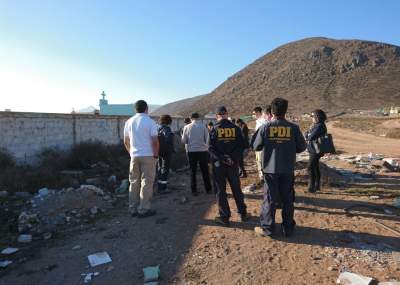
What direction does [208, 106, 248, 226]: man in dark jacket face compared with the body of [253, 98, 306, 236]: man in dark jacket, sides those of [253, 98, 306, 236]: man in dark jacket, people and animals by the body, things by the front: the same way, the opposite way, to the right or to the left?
the same way

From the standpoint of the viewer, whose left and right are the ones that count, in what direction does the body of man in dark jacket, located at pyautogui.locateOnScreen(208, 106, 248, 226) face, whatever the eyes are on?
facing away from the viewer

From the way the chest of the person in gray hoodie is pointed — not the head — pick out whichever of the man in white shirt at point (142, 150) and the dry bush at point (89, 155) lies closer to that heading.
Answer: the dry bush

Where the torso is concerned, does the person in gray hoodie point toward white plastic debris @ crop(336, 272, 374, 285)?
no

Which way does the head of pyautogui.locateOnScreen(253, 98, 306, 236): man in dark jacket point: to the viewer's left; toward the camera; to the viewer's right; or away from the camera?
away from the camera

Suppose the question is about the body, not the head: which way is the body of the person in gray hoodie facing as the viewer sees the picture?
away from the camera

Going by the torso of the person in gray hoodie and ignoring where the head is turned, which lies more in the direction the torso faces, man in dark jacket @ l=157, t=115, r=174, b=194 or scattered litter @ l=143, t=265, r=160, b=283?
the man in dark jacket

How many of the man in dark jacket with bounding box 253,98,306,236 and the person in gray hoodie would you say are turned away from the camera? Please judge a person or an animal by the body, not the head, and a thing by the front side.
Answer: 2

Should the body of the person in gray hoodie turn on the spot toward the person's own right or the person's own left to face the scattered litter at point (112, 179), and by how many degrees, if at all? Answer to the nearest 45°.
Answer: approximately 45° to the person's own left

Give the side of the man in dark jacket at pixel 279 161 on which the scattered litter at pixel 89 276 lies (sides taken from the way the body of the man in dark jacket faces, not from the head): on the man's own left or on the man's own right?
on the man's own left

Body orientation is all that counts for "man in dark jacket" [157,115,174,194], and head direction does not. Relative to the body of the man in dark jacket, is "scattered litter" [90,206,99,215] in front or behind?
behind

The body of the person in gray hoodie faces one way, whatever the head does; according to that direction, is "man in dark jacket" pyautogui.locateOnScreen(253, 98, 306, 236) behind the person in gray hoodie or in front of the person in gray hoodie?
behind

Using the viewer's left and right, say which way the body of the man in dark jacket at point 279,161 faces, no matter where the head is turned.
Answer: facing away from the viewer

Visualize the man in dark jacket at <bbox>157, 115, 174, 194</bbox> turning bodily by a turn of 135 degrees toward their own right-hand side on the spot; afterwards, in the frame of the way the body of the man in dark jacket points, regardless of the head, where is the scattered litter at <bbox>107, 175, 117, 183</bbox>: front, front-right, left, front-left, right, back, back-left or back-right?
back-right

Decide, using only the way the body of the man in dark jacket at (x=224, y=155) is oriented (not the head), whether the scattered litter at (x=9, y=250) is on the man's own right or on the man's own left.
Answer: on the man's own left

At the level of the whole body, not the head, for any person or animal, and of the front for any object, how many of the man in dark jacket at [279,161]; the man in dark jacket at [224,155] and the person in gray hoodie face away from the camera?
3

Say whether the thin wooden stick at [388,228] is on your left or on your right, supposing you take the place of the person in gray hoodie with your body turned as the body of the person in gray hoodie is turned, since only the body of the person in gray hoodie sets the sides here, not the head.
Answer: on your right

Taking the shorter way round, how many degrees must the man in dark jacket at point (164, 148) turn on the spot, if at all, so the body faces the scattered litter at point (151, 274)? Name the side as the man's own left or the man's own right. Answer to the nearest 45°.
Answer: approximately 135° to the man's own right
